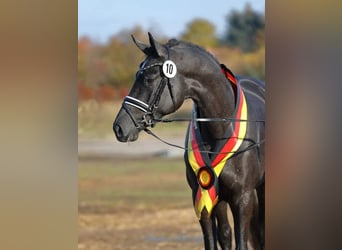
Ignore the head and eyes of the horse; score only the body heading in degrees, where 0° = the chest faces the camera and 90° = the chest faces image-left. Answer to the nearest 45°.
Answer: approximately 45°
